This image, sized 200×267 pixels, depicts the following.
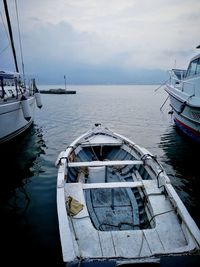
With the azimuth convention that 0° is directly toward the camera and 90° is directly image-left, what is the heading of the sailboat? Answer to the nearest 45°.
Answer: approximately 225°

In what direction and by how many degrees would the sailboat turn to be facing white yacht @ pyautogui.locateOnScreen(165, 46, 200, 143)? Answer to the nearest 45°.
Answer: approximately 45° to its right
